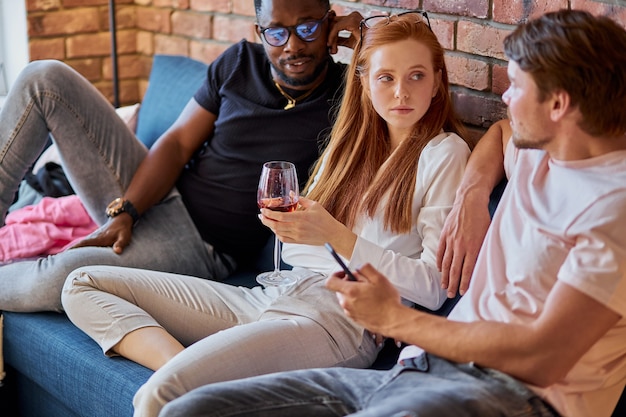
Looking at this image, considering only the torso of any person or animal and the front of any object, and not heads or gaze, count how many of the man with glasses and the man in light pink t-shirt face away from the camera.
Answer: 0

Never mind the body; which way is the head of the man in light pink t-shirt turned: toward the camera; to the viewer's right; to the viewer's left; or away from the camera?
to the viewer's left

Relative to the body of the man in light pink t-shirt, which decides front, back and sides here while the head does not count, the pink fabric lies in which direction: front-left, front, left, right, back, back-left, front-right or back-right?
right

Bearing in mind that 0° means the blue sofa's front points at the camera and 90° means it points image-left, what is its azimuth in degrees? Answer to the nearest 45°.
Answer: approximately 45°

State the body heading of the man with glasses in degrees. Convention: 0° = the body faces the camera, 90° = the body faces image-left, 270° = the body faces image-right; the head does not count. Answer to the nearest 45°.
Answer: approximately 45°
